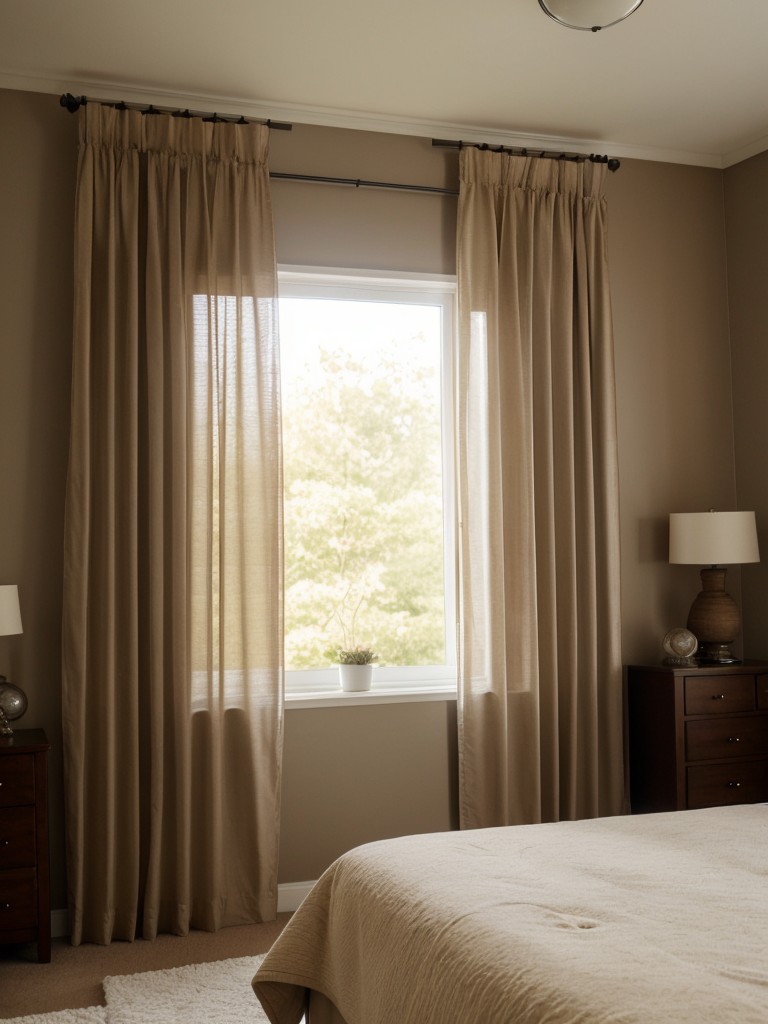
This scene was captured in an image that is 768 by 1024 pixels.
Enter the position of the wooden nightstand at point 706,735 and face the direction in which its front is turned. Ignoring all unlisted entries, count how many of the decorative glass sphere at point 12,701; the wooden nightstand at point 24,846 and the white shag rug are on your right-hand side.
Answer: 3

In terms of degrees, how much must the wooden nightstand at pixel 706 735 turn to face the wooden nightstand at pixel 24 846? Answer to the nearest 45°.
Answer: approximately 90° to its right

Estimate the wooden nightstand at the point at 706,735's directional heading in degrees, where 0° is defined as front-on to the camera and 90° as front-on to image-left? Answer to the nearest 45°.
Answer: approximately 315°

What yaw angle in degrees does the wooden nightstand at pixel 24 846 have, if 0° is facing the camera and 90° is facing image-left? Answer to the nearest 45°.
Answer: approximately 0°

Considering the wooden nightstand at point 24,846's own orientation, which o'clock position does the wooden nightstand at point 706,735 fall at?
the wooden nightstand at point 706,735 is roughly at 9 o'clock from the wooden nightstand at point 24,846.
